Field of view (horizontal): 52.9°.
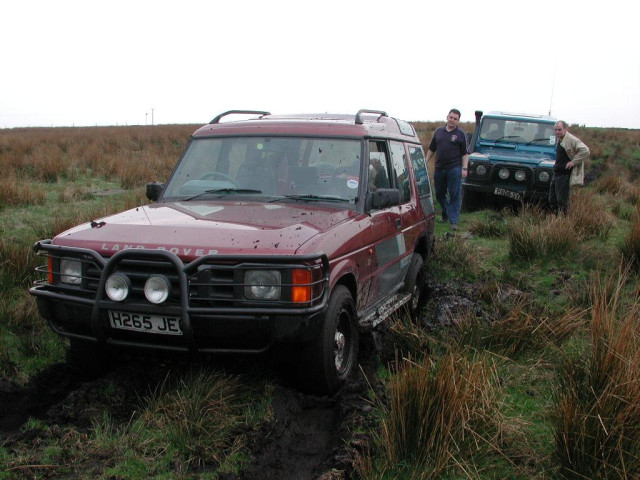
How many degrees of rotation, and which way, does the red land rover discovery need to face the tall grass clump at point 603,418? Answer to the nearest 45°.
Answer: approximately 90° to its left

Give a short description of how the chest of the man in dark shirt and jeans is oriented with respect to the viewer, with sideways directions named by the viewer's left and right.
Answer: facing the viewer

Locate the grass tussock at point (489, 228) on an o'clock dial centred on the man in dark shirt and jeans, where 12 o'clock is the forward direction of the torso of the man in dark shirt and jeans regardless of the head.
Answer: The grass tussock is roughly at 11 o'clock from the man in dark shirt and jeans.

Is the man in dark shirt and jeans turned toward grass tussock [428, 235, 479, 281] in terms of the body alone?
yes

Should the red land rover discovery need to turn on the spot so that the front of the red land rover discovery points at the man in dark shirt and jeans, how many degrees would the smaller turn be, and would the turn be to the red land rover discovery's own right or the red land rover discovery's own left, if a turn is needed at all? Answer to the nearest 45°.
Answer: approximately 180°

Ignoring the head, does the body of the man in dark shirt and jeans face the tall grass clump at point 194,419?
yes

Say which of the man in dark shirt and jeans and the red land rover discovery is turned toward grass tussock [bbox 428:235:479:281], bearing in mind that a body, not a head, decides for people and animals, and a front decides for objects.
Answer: the man in dark shirt and jeans

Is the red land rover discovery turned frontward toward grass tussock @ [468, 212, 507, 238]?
no

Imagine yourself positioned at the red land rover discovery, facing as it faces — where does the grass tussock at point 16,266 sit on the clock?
The grass tussock is roughly at 3 o'clock from the red land rover discovery.

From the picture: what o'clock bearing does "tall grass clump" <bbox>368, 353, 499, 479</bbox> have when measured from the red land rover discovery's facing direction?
The tall grass clump is roughly at 9 o'clock from the red land rover discovery.

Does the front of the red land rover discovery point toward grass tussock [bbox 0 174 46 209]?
no

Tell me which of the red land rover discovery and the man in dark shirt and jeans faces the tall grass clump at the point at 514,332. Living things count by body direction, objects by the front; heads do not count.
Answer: the man in dark shirt and jeans

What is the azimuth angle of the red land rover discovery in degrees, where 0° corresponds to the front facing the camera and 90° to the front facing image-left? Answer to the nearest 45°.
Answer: approximately 45°

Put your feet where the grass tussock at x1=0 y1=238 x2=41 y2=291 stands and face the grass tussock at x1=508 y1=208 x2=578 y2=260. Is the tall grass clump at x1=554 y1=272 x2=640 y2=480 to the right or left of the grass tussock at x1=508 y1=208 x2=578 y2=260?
right

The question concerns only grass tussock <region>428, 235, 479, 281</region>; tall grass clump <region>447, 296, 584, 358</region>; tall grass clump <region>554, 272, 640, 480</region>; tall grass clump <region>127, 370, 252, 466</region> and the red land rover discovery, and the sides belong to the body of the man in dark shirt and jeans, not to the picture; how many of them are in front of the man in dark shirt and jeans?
5

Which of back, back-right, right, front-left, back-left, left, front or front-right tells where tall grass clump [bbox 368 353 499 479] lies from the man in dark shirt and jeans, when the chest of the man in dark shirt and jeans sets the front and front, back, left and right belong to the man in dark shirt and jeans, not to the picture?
front

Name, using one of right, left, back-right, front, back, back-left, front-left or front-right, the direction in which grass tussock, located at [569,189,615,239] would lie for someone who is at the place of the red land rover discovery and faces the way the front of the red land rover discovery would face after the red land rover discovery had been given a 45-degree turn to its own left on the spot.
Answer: back-left

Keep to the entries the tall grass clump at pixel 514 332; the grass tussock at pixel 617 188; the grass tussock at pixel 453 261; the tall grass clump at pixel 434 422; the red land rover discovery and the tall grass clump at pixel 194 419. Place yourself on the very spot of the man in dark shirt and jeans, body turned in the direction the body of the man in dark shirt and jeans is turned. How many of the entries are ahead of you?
5

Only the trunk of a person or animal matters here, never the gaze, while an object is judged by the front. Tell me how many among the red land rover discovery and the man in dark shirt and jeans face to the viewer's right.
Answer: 0

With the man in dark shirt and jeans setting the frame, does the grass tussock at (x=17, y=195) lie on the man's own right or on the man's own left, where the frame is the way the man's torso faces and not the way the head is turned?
on the man's own right
